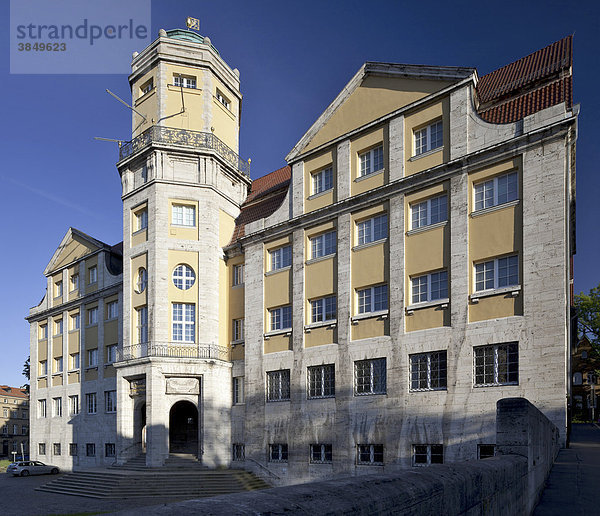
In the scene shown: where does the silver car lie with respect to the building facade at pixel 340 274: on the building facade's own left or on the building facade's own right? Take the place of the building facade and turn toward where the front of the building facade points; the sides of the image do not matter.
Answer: on the building facade's own right

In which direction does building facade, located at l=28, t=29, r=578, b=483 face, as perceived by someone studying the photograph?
facing the viewer and to the left of the viewer
